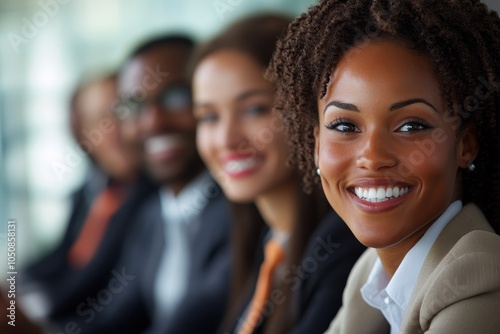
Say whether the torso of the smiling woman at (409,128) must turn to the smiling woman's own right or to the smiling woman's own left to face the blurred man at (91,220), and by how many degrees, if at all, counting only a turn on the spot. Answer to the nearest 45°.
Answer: approximately 90° to the smiling woman's own right

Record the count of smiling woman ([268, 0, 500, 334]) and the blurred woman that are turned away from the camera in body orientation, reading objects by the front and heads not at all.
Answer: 0

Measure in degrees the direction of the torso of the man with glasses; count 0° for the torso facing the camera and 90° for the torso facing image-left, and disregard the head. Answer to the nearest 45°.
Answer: approximately 45°

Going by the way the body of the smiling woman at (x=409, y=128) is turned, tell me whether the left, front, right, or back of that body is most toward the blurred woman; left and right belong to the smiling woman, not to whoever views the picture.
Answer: right

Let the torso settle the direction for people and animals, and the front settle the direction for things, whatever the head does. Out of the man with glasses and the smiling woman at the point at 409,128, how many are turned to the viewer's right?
0

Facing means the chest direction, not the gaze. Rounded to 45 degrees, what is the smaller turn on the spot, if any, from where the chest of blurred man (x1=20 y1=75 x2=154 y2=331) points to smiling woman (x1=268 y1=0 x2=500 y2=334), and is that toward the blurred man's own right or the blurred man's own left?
approximately 45° to the blurred man's own left

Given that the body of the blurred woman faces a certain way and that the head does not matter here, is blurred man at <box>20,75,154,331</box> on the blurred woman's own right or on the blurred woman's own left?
on the blurred woman's own right

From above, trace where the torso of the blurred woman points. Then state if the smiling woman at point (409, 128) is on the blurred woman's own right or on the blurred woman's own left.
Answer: on the blurred woman's own left
